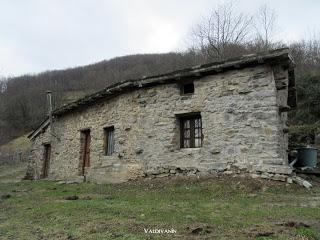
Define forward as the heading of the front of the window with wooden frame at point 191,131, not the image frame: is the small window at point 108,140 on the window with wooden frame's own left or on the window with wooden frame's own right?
on the window with wooden frame's own right

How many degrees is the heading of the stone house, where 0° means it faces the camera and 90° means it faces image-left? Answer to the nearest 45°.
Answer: approximately 45°

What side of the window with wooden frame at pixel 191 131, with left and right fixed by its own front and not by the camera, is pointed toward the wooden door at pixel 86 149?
right
